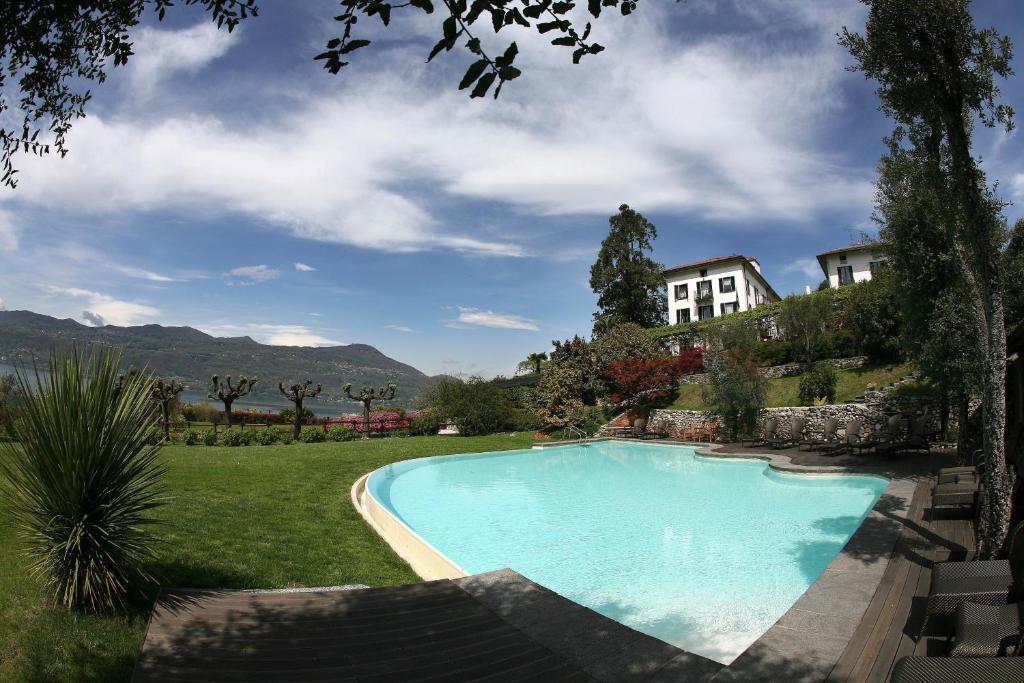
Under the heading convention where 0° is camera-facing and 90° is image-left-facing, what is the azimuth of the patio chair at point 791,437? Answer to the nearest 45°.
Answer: approximately 45°

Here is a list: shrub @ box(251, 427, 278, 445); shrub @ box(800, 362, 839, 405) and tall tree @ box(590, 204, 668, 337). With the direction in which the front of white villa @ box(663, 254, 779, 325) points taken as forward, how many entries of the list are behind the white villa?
0

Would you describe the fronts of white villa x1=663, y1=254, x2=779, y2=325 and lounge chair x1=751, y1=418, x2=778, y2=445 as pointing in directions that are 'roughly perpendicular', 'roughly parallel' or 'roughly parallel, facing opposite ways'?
roughly parallel

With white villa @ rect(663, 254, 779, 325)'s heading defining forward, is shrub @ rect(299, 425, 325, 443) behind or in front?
in front

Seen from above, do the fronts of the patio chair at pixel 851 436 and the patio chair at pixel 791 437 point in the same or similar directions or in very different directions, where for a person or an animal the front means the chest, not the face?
same or similar directions

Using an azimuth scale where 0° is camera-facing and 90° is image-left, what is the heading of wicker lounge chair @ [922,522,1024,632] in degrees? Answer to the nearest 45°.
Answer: approximately 90°

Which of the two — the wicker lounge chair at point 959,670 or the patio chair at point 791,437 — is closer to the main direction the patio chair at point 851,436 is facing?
the wicker lounge chair

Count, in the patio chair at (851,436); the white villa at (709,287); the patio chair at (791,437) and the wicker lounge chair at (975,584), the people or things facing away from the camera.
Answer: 0

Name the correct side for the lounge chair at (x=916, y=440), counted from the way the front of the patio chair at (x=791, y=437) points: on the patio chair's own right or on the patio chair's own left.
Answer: on the patio chair's own left

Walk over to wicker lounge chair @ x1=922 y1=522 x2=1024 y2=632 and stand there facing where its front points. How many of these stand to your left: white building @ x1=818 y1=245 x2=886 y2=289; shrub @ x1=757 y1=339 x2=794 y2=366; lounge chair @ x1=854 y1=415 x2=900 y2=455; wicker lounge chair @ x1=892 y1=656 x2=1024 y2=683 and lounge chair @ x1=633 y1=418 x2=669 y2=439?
1

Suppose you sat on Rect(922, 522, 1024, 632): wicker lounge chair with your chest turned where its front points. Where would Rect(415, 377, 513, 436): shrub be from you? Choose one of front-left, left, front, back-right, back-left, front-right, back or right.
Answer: front-right

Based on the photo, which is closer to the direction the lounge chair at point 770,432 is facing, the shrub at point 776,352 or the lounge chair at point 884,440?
the lounge chair

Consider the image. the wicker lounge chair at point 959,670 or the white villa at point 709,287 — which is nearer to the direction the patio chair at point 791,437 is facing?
the wicker lounge chair
